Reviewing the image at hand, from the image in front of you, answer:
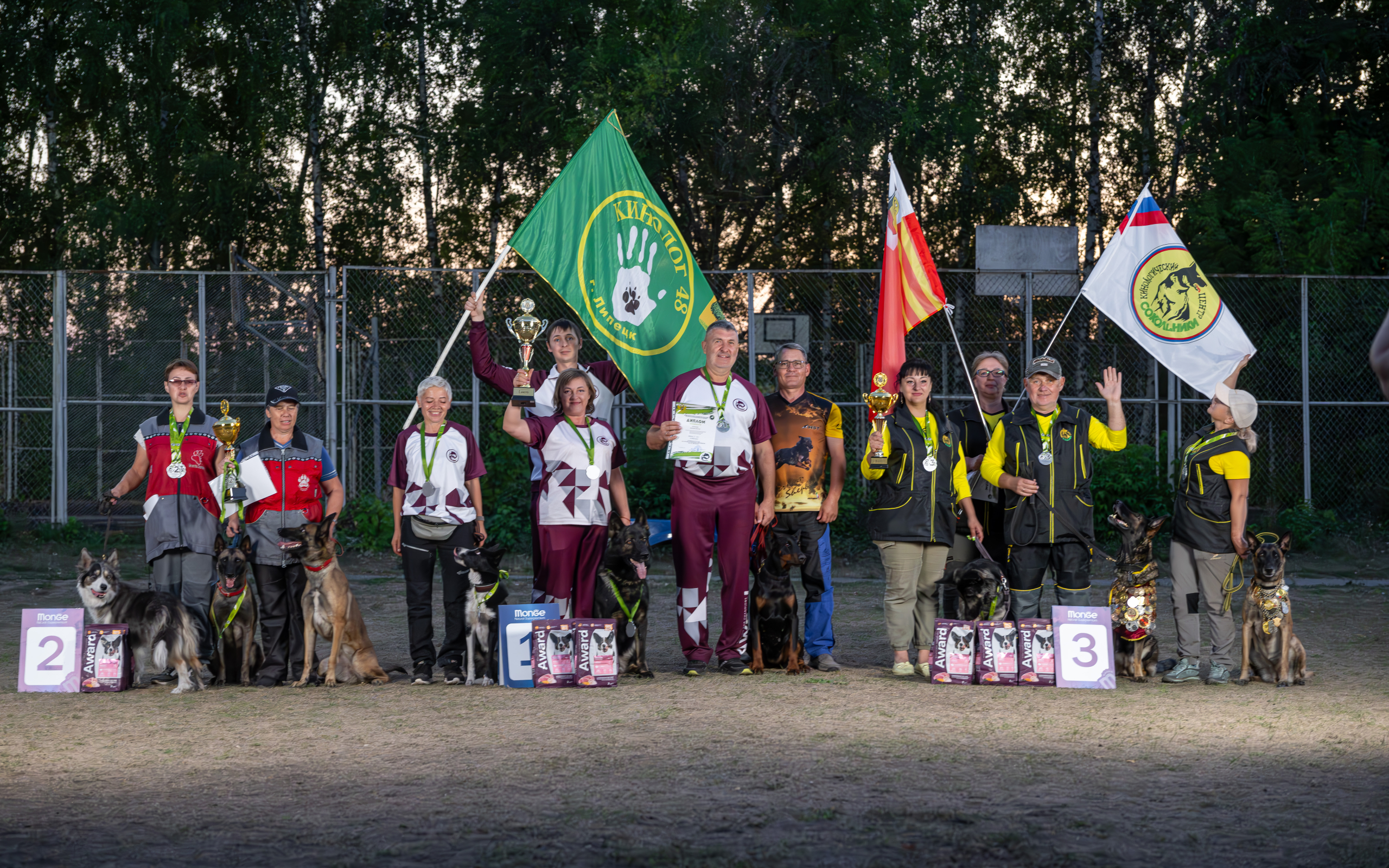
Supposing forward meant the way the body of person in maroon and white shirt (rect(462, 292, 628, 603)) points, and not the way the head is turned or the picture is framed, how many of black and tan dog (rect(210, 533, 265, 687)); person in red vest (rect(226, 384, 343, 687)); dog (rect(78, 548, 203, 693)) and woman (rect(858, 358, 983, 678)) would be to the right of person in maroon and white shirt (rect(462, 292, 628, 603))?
3

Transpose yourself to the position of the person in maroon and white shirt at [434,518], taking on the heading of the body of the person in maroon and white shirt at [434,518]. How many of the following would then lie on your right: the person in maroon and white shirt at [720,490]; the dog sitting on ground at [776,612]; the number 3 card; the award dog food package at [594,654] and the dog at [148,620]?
1

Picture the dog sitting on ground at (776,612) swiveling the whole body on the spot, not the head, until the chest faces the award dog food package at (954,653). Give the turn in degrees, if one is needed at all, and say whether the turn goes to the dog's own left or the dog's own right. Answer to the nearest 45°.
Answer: approximately 90° to the dog's own left

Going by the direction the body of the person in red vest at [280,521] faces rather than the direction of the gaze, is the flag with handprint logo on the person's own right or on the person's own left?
on the person's own left

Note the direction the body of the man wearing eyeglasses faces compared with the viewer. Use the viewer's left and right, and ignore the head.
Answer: facing the viewer

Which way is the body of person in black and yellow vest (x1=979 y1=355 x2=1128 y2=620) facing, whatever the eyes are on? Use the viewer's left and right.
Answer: facing the viewer

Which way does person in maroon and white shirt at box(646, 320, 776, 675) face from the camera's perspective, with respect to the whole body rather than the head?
toward the camera

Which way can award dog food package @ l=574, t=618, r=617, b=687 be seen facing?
toward the camera

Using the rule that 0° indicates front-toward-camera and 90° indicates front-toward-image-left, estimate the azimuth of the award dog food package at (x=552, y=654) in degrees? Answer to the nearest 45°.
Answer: approximately 0°

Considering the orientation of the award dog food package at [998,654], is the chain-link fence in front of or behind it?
behind

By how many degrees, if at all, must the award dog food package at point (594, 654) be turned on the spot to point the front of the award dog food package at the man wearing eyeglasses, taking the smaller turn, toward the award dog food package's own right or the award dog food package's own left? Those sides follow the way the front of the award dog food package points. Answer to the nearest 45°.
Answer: approximately 90° to the award dog food package's own left

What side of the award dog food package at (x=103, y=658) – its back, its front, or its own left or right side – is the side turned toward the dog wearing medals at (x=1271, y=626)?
left
